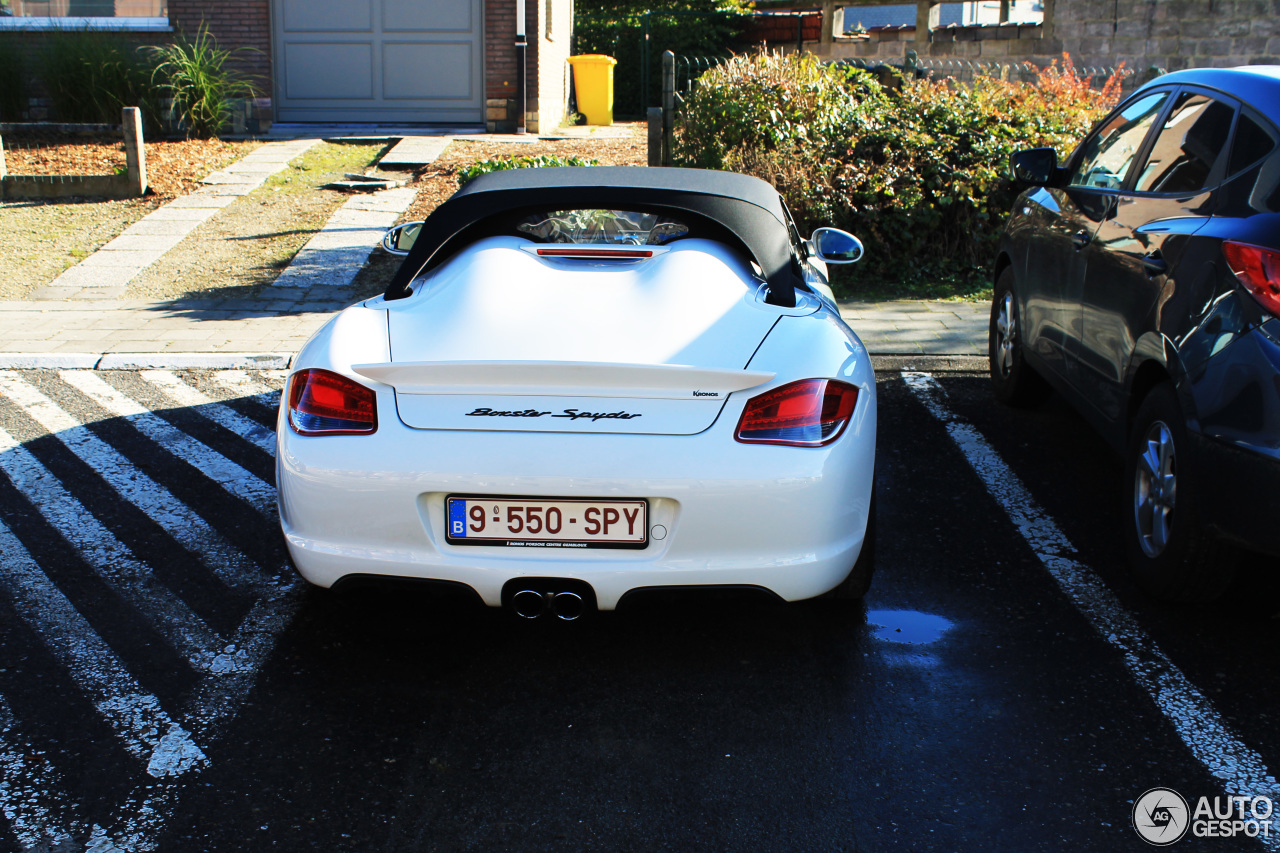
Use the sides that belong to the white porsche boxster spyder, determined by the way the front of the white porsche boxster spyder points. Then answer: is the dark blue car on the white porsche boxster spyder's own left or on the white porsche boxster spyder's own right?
on the white porsche boxster spyder's own right

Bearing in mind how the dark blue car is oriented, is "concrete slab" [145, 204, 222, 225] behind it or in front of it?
in front

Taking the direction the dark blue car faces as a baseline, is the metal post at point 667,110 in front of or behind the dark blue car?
in front

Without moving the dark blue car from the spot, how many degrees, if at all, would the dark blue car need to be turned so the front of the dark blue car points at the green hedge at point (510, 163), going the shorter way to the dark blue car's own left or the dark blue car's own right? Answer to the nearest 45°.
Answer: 0° — it already faces it

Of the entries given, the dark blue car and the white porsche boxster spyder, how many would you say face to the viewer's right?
0

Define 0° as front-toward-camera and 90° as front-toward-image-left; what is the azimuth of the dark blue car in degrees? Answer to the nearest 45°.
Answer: approximately 135°

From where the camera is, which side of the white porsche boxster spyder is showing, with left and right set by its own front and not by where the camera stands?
back

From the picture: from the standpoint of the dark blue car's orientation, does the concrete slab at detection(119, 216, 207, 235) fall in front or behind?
in front

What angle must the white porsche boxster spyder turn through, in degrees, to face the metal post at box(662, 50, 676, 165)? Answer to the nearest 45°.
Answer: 0° — it already faces it
